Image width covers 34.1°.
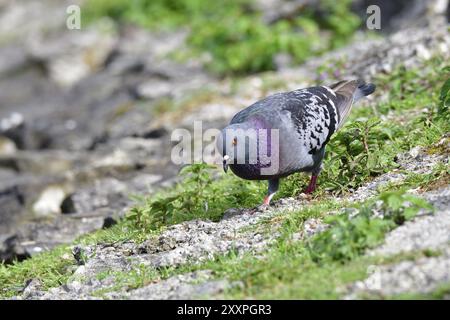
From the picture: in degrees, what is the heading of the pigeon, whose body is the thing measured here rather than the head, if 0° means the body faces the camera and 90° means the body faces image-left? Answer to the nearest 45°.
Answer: approximately 45°

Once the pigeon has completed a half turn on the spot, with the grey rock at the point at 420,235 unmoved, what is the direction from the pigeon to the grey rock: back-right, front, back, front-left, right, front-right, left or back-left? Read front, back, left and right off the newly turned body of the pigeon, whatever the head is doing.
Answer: right

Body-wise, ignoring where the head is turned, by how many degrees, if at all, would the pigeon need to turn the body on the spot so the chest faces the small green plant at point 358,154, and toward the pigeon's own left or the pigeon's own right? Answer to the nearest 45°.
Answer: approximately 180°

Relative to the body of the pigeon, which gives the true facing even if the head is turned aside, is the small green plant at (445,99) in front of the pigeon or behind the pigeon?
behind

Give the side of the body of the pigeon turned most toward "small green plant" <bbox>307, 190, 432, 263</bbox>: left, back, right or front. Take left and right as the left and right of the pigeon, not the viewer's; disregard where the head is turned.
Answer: left
